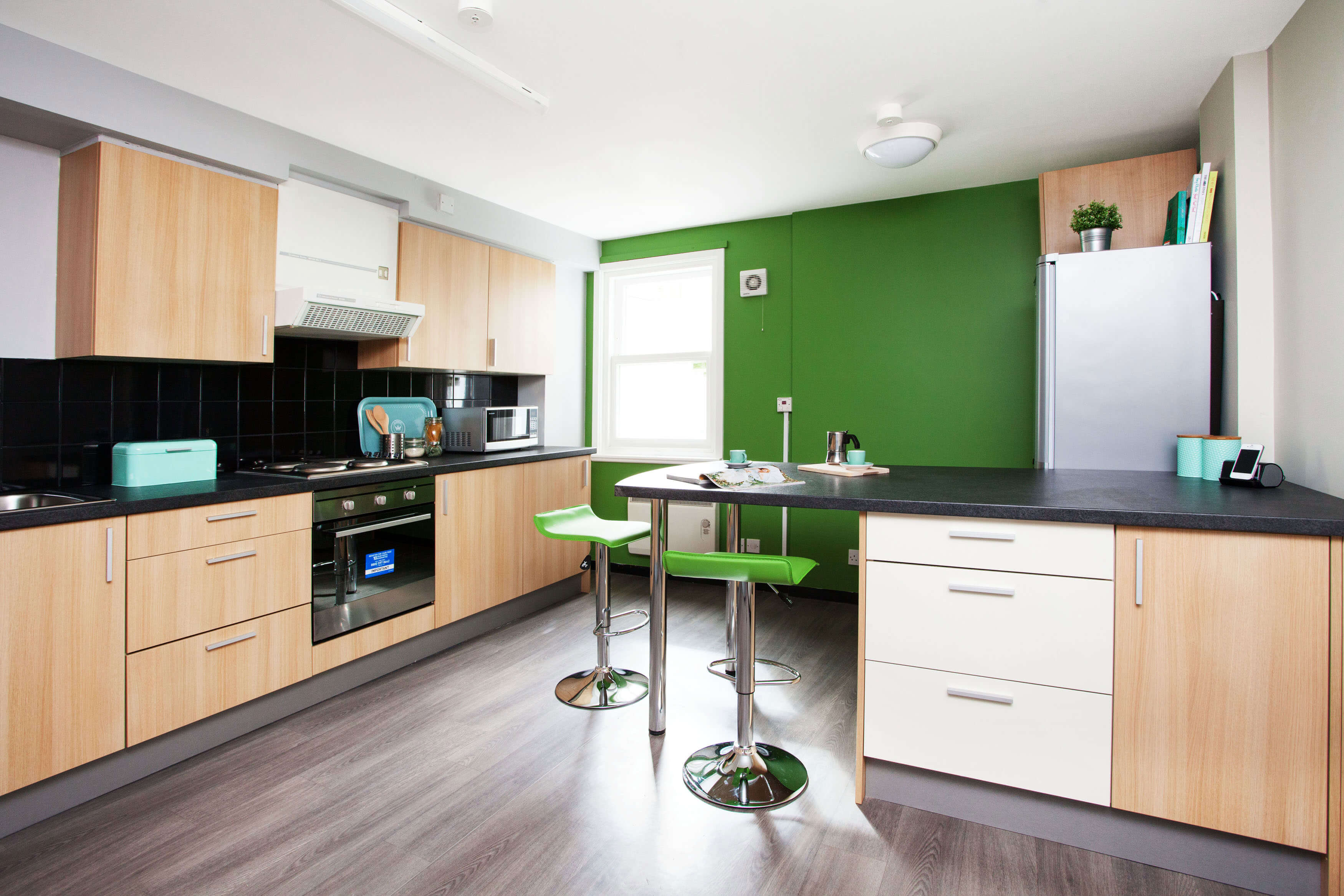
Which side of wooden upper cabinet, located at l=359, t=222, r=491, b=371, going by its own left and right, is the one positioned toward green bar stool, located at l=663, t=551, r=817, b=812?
front

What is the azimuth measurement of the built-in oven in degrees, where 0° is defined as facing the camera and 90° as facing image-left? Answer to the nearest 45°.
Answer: approximately 315°

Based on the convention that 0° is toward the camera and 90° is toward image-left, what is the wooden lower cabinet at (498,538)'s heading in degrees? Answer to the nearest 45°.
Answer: approximately 315°

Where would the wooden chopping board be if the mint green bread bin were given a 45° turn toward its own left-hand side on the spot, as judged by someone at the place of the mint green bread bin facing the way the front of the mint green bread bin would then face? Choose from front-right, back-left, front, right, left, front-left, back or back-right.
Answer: front-right

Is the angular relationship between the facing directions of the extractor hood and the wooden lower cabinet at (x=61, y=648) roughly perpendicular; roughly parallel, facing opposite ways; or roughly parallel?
roughly parallel

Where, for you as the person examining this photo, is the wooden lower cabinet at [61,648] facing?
facing the viewer and to the right of the viewer

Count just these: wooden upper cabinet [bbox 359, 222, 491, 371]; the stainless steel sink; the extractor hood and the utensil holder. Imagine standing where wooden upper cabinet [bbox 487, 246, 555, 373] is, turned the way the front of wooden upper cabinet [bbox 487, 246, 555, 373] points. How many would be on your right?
4

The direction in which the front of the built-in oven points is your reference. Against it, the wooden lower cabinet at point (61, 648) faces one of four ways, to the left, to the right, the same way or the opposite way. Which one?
the same way

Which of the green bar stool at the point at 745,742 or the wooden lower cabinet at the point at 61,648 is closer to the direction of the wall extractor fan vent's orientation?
the green bar stool

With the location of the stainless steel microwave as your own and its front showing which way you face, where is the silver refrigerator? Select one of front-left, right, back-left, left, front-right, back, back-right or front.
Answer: front

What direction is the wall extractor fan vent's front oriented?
toward the camera

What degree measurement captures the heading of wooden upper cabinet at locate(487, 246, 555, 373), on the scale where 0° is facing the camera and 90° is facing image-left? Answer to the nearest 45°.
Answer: approximately 315°

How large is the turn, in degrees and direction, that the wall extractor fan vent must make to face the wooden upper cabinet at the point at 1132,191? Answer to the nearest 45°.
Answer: approximately 45° to its left

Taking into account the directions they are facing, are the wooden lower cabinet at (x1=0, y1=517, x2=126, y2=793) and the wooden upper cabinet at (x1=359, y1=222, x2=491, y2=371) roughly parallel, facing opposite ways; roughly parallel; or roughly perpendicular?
roughly parallel

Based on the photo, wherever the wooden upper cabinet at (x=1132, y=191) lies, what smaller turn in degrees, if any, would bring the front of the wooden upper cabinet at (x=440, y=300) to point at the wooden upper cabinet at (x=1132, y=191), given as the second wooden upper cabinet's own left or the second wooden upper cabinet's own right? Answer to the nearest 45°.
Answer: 0° — it already faces it

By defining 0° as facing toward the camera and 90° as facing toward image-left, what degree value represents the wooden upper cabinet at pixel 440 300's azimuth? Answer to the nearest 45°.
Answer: approximately 315°
